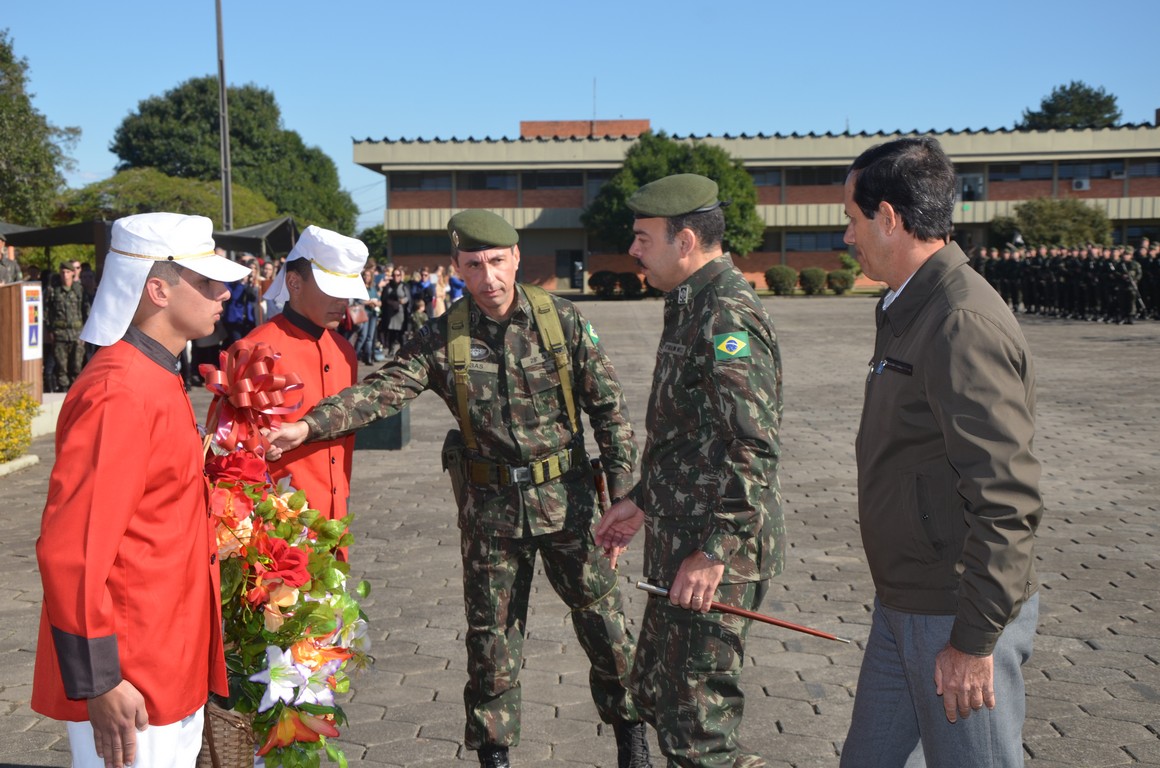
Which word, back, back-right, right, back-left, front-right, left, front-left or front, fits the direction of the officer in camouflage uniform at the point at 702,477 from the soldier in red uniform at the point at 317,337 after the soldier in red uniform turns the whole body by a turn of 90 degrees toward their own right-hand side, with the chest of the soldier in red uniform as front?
left

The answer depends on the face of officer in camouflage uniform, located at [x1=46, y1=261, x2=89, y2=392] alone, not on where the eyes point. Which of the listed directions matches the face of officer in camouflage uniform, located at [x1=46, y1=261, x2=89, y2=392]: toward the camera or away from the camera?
toward the camera

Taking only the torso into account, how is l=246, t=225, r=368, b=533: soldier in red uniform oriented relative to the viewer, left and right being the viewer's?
facing the viewer and to the right of the viewer

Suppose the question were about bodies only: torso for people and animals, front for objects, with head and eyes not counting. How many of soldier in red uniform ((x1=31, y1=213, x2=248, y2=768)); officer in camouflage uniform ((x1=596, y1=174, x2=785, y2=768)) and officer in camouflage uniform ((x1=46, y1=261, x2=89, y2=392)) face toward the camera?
1

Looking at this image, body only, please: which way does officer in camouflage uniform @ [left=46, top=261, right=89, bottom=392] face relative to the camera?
toward the camera

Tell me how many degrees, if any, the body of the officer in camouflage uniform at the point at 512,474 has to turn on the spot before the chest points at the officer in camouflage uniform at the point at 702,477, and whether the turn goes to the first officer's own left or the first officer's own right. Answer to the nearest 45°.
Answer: approximately 45° to the first officer's own left

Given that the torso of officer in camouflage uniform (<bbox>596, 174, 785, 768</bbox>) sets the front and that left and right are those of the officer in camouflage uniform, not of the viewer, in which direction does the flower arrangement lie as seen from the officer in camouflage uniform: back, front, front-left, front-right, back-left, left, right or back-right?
front

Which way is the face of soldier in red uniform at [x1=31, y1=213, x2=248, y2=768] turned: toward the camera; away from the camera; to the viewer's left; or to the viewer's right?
to the viewer's right

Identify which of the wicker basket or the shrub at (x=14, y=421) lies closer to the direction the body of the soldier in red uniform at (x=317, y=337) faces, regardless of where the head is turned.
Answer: the wicker basket

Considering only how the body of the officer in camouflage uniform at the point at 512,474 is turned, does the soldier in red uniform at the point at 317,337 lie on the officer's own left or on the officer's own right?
on the officer's own right

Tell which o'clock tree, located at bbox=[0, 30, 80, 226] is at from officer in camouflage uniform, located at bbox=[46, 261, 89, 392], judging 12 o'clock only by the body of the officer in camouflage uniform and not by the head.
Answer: The tree is roughly at 6 o'clock from the officer in camouflage uniform.

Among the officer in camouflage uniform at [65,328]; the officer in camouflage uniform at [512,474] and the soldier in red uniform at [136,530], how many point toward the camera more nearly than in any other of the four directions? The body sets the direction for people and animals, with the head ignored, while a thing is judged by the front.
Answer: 2

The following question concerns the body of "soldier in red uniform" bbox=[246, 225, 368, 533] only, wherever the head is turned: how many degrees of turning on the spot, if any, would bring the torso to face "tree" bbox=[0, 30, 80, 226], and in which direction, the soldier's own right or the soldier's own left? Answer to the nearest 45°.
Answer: approximately 135° to the soldier's own left

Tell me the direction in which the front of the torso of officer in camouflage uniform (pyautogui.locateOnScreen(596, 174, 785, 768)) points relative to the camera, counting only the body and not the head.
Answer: to the viewer's left

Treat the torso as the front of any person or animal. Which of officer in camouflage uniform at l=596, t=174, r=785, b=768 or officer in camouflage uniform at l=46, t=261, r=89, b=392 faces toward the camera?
officer in camouflage uniform at l=46, t=261, r=89, b=392

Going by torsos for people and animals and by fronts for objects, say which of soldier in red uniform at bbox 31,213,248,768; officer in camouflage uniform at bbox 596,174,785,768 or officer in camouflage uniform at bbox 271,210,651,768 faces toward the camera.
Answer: officer in camouflage uniform at bbox 271,210,651,768

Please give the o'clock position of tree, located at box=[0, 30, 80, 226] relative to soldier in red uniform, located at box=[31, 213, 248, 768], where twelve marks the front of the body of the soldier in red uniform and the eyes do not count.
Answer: The tree is roughly at 9 o'clock from the soldier in red uniform.

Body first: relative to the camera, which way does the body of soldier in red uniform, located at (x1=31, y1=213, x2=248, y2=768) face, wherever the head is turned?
to the viewer's right
